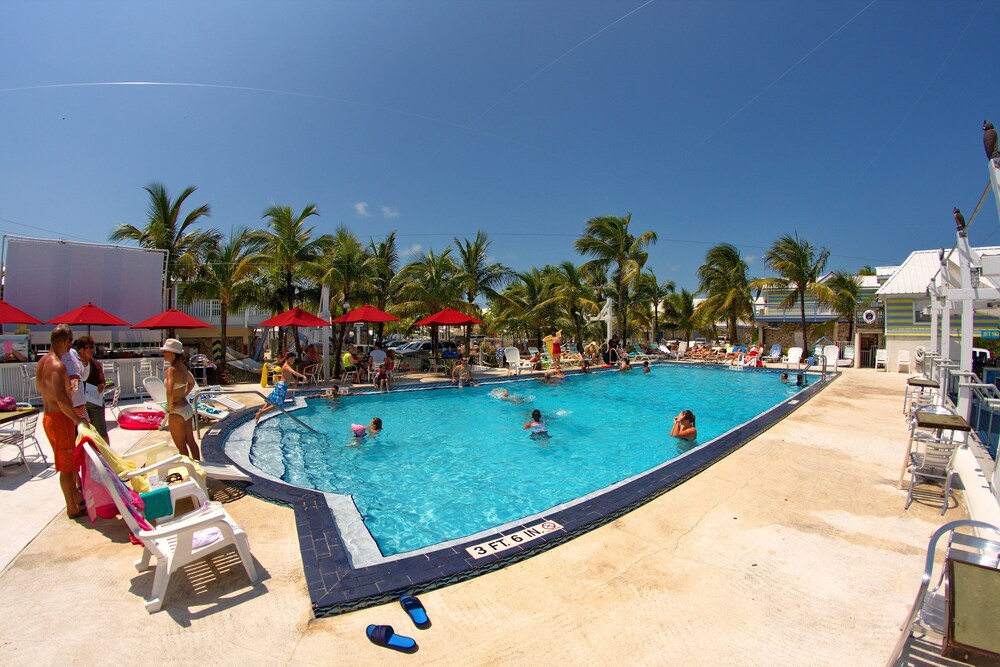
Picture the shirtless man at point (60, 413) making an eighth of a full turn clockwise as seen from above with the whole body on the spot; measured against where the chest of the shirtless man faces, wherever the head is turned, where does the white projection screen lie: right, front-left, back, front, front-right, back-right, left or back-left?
left

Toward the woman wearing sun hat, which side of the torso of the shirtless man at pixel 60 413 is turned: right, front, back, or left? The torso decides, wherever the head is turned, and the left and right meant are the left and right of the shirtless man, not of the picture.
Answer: front

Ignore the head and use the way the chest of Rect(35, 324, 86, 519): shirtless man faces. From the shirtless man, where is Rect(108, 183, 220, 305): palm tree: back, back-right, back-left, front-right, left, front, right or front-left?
front-left

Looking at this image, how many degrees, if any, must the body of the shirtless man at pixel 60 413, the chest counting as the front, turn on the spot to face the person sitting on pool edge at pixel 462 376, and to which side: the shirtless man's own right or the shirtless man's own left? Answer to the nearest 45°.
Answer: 0° — they already face them

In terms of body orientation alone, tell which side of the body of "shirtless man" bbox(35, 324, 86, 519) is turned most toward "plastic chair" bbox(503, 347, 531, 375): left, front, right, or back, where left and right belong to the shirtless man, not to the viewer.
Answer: front

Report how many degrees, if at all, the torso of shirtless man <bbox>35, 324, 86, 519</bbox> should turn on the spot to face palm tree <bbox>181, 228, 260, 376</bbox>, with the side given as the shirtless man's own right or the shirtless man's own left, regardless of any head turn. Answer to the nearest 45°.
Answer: approximately 45° to the shirtless man's own left

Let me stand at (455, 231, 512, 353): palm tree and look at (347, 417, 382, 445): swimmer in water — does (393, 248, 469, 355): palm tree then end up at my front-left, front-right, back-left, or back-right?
front-right

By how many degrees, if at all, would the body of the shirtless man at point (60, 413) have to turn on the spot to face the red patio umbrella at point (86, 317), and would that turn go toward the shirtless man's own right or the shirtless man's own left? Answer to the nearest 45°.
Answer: approximately 45° to the shirtless man's own left

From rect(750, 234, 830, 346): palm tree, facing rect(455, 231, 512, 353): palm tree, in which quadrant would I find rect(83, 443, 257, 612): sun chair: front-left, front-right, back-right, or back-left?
front-left

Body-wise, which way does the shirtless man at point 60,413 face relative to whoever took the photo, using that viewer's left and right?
facing away from the viewer and to the right of the viewer

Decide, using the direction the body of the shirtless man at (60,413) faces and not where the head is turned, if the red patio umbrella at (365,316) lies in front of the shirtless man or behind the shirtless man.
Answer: in front
